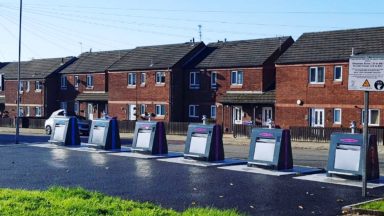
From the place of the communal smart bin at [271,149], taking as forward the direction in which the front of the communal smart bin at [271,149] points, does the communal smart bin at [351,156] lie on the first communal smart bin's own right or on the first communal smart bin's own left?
on the first communal smart bin's own left

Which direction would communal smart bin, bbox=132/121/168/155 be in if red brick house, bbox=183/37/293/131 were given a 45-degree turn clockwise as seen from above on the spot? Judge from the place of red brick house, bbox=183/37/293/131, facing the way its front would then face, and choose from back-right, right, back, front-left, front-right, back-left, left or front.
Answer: left

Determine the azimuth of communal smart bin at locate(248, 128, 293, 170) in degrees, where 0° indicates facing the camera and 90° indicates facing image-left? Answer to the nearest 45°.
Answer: approximately 45°

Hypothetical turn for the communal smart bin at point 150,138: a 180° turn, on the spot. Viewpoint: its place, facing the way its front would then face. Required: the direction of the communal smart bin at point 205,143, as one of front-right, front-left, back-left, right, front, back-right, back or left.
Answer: right

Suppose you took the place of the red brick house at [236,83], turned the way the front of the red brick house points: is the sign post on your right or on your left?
on your left

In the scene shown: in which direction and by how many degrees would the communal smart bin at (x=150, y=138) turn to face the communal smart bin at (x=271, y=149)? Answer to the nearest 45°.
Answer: approximately 90° to its left

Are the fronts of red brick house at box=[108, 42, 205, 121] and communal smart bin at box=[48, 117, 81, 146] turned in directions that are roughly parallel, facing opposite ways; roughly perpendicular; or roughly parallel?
roughly parallel

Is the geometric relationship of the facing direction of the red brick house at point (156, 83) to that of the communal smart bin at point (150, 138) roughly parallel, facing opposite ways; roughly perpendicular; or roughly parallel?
roughly parallel

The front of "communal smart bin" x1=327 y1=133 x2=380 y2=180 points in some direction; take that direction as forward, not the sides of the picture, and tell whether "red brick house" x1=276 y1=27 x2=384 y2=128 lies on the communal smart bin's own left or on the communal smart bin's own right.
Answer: on the communal smart bin's own right

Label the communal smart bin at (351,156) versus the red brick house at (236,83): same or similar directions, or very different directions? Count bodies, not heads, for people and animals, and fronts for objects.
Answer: same or similar directions

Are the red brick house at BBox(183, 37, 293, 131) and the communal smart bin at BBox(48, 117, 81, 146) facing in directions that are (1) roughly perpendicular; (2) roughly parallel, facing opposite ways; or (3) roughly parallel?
roughly parallel

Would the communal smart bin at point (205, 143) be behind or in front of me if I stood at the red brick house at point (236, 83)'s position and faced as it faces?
in front

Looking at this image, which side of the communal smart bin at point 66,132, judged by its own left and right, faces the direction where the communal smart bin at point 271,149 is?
left

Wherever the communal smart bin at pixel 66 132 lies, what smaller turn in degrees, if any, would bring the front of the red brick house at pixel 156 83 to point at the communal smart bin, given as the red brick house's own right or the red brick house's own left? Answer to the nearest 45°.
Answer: approximately 45° to the red brick house's own left

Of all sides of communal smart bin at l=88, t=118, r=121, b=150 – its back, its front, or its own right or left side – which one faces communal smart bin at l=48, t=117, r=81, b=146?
right

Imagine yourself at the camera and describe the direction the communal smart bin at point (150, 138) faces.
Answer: facing the viewer and to the left of the viewer

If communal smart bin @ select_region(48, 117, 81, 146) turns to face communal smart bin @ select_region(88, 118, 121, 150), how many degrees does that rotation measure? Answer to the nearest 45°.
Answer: approximately 90° to its left

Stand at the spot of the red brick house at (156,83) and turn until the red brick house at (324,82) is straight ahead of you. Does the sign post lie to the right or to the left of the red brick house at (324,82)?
right

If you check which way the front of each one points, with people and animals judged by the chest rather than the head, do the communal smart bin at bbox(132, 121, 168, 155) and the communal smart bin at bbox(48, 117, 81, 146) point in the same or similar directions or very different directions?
same or similar directions
